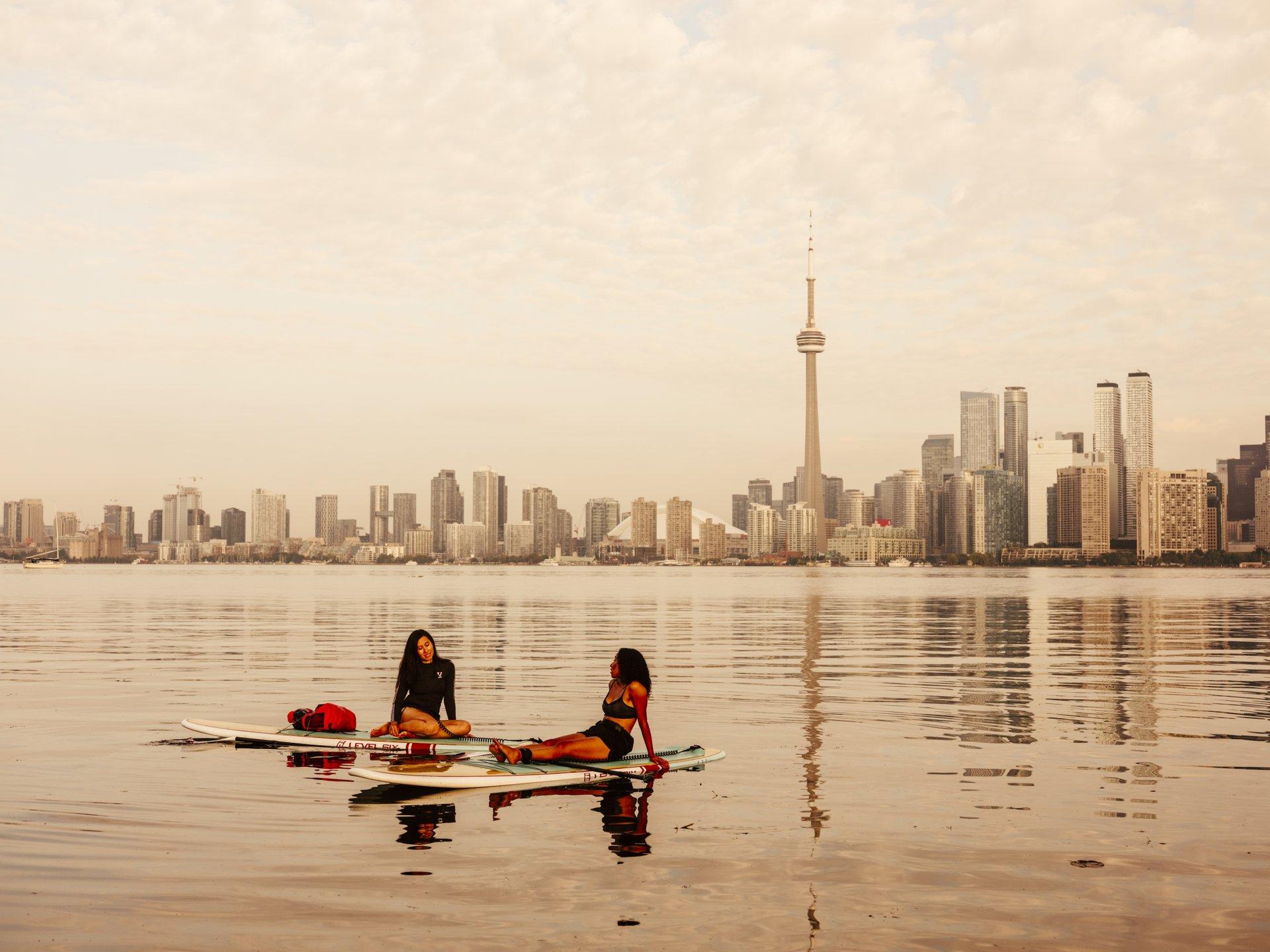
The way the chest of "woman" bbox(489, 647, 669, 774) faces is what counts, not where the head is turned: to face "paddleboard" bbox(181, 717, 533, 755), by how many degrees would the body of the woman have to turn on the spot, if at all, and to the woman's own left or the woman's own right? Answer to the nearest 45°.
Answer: approximately 45° to the woman's own right

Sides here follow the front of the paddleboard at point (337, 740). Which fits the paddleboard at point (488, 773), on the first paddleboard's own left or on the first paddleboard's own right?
on the first paddleboard's own left

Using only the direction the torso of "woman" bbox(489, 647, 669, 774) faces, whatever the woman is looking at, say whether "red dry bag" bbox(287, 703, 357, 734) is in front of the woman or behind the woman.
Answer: in front

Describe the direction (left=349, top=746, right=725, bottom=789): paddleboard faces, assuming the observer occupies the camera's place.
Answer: facing to the left of the viewer

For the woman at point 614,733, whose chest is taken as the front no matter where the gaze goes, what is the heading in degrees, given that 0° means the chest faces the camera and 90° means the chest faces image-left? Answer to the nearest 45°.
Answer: approximately 90°

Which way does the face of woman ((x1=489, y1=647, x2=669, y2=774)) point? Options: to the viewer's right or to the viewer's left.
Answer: to the viewer's left

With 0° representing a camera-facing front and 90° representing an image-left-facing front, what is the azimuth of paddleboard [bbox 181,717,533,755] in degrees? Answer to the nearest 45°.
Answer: approximately 90°
